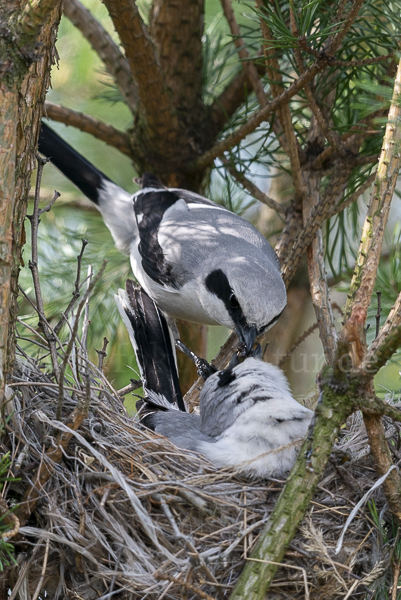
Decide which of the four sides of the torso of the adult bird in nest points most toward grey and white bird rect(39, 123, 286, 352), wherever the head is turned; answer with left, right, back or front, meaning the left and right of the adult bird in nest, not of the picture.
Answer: left

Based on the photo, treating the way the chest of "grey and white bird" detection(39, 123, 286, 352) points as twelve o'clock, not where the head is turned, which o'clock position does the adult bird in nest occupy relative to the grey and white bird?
The adult bird in nest is roughly at 1 o'clock from the grey and white bird.

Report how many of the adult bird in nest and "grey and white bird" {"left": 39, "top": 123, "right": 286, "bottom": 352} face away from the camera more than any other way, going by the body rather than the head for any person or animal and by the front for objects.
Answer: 0

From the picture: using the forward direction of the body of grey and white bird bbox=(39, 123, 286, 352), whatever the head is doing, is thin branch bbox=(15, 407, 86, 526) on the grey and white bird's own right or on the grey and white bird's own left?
on the grey and white bird's own right

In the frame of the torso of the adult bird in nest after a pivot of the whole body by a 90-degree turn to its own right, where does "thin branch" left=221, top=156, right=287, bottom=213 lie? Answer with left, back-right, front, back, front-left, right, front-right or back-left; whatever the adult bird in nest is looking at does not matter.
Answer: back

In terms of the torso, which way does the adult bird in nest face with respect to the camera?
to the viewer's right

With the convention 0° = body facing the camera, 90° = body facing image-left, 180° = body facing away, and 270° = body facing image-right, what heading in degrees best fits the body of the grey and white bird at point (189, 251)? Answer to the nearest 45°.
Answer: approximately 315°

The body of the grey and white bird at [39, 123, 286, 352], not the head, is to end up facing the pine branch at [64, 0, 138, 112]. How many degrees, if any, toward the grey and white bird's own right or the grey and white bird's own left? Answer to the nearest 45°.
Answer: approximately 180°
